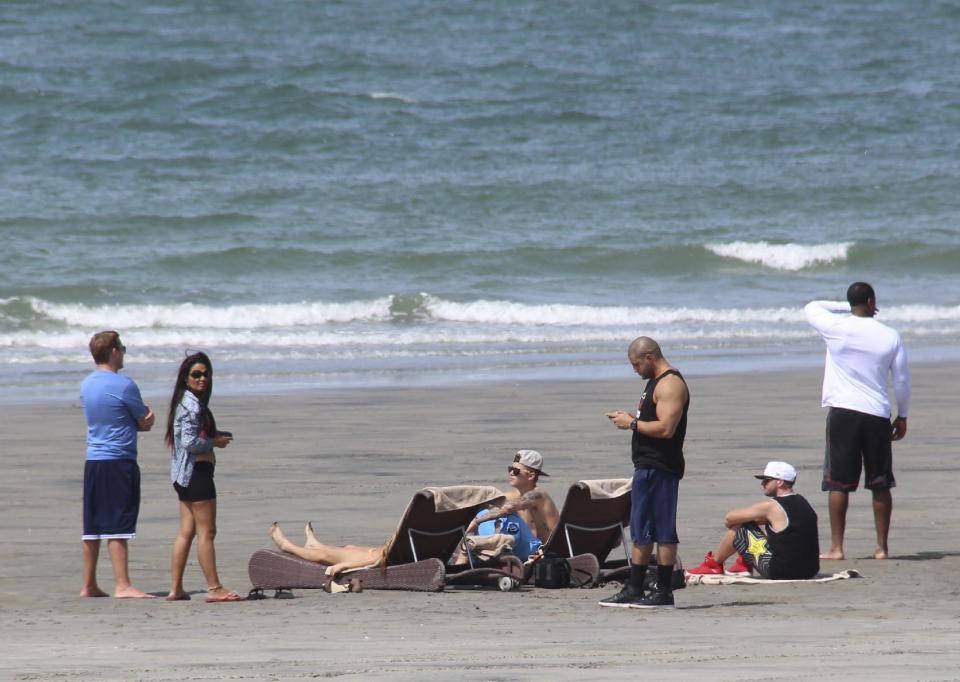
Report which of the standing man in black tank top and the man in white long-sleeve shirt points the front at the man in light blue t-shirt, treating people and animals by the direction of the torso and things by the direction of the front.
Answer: the standing man in black tank top

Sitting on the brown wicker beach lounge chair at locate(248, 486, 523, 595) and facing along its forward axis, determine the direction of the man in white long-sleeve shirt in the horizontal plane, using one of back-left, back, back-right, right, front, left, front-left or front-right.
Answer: back-right

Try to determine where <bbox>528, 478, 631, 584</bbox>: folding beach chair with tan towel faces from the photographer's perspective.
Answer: facing away from the viewer and to the left of the viewer

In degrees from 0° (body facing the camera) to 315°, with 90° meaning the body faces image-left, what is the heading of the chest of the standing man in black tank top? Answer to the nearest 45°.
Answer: approximately 90°

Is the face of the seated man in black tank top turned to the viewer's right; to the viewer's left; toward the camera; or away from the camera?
to the viewer's left

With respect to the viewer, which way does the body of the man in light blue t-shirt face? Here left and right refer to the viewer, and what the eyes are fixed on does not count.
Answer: facing away from the viewer and to the right of the viewer

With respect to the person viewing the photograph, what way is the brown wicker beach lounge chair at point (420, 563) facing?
facing away from the viewer and to the left of the viewer

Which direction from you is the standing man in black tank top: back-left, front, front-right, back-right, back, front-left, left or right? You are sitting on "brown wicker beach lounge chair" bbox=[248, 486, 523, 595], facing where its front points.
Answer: back

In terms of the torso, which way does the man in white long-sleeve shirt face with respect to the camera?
away from the camera
